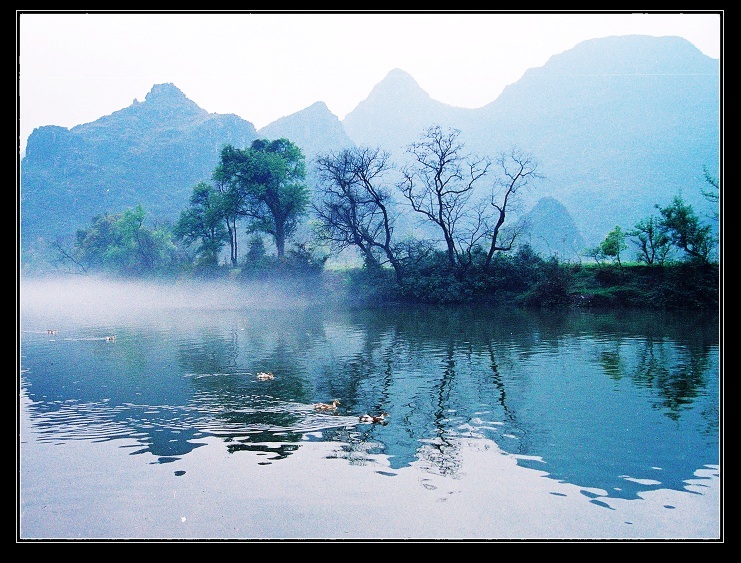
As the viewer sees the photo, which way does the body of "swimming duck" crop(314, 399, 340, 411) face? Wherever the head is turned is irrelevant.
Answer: to the viewer's right

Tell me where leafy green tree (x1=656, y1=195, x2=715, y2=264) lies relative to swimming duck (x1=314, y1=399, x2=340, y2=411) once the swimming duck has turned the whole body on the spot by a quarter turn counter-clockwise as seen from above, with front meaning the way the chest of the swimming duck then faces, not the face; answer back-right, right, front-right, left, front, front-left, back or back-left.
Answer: front-right

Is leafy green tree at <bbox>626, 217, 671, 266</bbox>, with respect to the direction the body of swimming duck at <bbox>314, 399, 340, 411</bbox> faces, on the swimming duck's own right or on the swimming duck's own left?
on the swimming duck's own left

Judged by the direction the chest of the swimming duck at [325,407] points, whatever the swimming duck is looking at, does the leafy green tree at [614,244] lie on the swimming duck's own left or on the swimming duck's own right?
on the swimming duck's own left

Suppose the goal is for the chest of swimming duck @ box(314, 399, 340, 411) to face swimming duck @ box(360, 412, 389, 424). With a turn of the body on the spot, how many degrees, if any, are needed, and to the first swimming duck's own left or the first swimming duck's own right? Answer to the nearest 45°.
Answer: approximately 45° to the first swimming duck's own right
